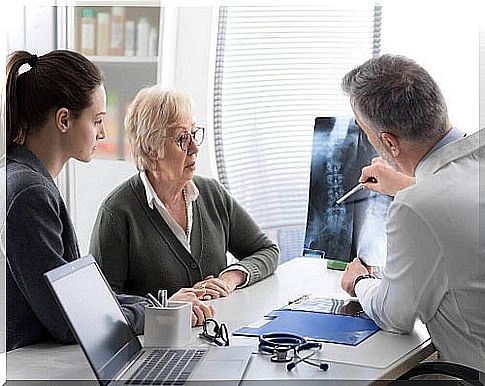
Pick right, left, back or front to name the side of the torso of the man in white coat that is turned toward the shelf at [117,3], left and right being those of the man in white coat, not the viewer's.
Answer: front

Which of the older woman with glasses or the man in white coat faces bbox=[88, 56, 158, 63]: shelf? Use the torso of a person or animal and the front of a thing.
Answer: the man in white coat

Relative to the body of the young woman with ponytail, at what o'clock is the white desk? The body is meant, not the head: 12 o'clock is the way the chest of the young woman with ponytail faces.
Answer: The white desk is roughly at 1 o'clock from the young woman with ponytail.

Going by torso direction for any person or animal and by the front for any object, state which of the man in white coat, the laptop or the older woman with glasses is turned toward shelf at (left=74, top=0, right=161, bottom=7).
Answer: the man in white coat

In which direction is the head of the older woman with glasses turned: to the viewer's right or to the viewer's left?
to the viewer's right

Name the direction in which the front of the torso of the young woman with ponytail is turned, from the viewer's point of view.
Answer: to the viewer's right

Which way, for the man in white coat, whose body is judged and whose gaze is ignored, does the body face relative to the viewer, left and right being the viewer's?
facing away from the viewer and to the left of the viewer

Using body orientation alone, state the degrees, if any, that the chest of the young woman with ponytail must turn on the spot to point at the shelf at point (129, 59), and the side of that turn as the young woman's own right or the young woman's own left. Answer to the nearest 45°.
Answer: approximately 90° to the young woman's own left

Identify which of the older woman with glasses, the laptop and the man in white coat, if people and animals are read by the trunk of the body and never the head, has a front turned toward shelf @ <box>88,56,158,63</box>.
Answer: the man in white coat

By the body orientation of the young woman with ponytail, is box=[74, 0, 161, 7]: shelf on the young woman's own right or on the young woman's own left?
on the young woman's own left

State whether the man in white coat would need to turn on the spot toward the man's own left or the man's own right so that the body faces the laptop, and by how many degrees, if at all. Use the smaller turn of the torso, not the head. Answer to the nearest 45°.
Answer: approximately 90° to the man's own left

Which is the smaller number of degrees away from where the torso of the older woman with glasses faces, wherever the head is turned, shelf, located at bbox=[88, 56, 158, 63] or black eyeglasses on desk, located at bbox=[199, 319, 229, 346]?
the black eyeglasses on desk

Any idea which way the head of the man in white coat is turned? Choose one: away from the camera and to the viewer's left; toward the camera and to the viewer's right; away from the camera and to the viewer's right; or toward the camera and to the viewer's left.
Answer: away from the camera and to the viewer's left

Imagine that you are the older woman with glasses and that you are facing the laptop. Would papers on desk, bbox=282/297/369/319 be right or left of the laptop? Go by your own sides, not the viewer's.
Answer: left
